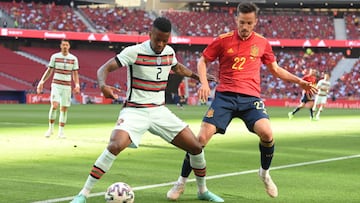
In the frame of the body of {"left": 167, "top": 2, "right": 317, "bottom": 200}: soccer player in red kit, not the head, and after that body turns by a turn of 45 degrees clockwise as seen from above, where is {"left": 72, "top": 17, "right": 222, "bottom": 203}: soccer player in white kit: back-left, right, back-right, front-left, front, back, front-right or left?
front

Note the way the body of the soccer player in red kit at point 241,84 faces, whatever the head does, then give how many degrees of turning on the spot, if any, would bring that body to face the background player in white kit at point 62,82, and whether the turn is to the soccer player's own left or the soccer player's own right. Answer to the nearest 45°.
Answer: approximately 135° to the soccer player's own right

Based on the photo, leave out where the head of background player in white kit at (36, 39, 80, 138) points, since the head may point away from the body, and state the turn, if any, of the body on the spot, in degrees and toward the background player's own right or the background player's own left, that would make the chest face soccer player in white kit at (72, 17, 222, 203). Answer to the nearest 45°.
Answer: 0° — they already face them

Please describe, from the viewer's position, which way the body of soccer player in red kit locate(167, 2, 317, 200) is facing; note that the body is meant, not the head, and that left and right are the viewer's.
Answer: facing the viewer

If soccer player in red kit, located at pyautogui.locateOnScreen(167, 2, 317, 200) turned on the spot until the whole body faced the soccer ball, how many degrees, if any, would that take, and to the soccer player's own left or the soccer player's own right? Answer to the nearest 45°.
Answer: approximately 45° to the soccer player's own right

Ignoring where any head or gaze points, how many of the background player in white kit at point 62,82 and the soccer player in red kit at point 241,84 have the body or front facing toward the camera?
2

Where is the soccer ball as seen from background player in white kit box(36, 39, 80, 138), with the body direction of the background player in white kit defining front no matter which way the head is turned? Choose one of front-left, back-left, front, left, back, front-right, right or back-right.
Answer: front

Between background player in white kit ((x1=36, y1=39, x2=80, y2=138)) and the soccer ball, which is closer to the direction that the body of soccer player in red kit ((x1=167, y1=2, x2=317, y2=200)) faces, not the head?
the soccer ball

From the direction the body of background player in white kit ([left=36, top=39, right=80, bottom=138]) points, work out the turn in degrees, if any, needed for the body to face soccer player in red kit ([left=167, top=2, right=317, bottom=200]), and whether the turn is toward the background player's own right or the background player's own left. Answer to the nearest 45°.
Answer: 0° — they already face them
